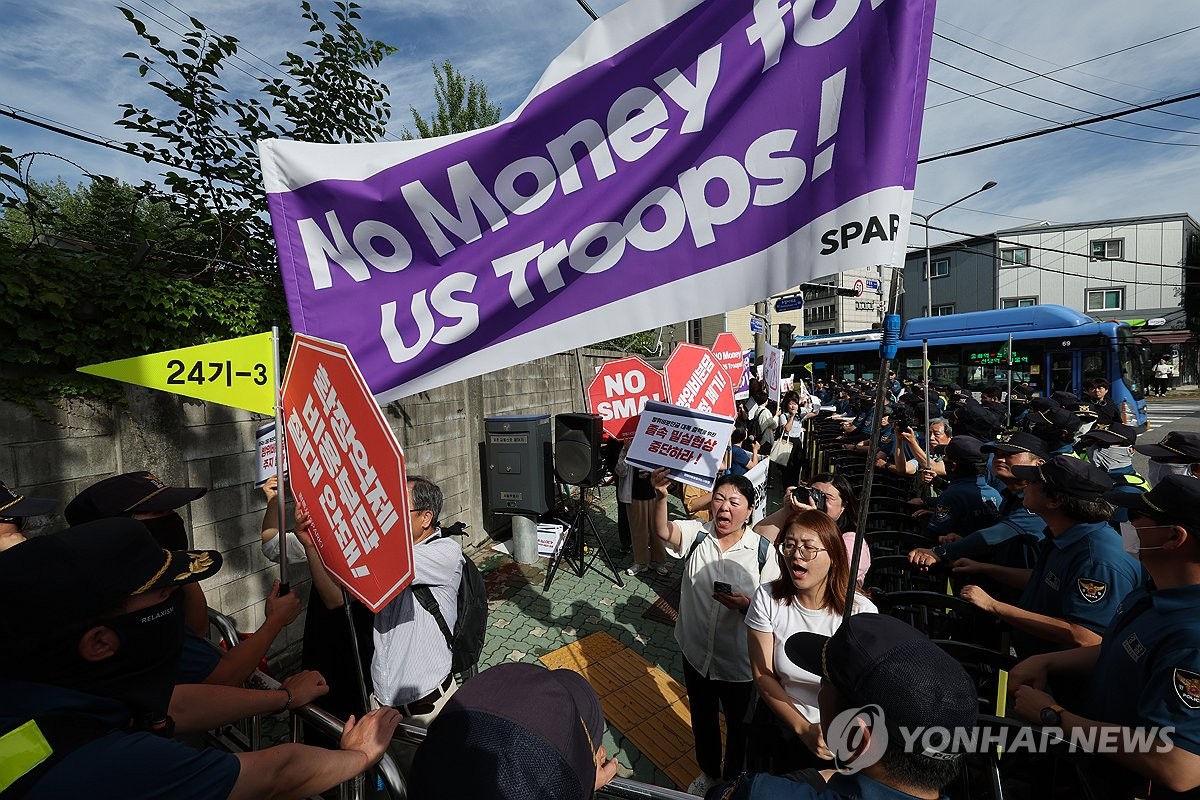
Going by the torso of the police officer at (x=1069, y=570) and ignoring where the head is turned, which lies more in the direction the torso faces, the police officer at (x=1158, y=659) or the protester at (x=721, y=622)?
the protester

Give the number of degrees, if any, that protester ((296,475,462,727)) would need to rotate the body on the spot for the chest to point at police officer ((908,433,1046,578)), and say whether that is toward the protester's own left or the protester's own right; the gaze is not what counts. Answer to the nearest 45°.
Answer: approximately 135° to the protester's own left

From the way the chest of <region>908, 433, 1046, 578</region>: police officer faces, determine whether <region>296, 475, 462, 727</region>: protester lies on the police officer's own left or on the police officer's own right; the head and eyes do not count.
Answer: on the police officer's own left

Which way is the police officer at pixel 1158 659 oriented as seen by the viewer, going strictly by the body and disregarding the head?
to the viewer's left

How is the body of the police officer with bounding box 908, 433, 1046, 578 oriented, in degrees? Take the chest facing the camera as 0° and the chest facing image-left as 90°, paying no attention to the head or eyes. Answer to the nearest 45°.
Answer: approximately 90°

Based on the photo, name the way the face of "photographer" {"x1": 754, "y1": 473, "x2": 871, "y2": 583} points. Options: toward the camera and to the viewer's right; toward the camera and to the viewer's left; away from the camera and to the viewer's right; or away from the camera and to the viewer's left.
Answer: toward the camera and to the viewer's left

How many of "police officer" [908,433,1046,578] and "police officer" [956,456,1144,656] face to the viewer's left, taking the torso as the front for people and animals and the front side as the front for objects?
2

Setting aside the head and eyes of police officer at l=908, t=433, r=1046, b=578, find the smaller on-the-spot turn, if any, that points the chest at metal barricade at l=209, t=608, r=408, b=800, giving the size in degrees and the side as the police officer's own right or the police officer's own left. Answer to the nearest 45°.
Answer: approximately 45° to the police officer's own left

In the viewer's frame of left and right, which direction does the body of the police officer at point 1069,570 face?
facing to the left of the viewer

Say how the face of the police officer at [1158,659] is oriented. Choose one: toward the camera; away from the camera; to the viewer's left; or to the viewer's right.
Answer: to the viewer's left

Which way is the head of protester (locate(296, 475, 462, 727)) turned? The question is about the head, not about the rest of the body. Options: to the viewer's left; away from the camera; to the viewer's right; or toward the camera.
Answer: to the viewer's left

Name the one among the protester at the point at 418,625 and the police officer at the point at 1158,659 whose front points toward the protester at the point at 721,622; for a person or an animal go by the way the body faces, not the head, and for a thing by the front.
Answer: the police officer

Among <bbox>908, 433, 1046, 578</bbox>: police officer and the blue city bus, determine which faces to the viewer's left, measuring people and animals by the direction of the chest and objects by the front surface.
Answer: the police officer
